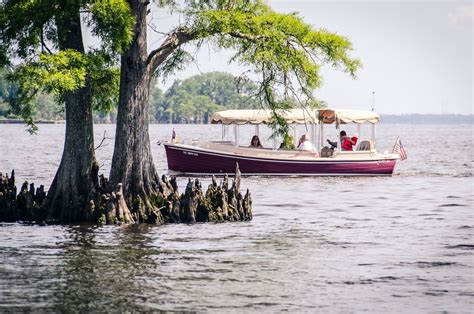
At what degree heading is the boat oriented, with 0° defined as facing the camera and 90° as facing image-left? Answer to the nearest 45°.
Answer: approximately 90°

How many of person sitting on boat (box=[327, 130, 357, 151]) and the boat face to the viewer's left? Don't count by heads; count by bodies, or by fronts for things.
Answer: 2

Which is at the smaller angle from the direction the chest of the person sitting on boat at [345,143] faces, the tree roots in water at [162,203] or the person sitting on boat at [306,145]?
the person sitting on boat

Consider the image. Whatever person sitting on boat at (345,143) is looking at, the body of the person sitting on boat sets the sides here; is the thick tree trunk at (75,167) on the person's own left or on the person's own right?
on the person's own left

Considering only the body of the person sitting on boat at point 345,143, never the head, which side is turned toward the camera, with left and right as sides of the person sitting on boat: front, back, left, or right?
left

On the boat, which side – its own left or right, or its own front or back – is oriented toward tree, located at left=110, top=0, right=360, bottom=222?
left

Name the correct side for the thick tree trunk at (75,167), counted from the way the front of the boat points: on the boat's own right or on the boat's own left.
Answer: on the boat's own left

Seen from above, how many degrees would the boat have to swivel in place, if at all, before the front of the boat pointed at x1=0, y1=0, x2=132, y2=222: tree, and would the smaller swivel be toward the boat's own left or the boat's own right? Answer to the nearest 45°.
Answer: approximately 90° to the boat's own left

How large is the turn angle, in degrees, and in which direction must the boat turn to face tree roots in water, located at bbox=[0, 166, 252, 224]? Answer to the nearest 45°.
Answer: approximately 90° to its left
